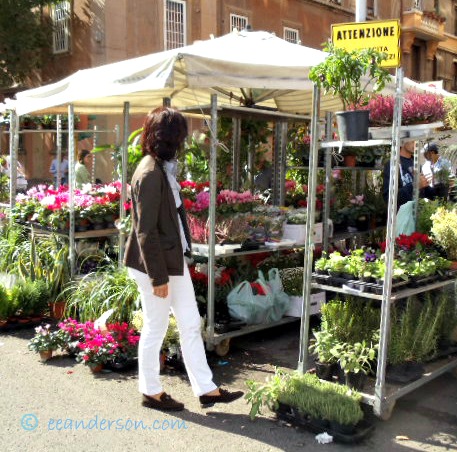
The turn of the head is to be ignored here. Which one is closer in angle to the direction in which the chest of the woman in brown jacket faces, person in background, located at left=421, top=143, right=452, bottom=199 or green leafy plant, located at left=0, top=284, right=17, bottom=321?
the person in background

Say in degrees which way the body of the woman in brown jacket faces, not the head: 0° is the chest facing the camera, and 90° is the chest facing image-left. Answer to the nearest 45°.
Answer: approximately 270°

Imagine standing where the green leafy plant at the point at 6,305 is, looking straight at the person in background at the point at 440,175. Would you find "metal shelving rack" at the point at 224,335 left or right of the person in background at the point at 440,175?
right

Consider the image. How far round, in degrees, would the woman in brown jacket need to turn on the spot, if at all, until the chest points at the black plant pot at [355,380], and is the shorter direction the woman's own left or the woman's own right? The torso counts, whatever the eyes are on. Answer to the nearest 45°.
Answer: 0° — they already face it

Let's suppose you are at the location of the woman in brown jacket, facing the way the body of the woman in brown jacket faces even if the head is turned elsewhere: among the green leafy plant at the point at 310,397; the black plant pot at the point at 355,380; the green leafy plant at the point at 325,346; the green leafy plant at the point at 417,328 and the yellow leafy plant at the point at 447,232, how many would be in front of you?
5

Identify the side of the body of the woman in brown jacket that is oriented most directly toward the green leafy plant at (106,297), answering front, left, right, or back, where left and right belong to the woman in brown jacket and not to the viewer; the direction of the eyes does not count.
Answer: left

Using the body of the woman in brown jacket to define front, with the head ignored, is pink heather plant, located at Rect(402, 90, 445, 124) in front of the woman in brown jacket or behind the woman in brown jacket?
in front

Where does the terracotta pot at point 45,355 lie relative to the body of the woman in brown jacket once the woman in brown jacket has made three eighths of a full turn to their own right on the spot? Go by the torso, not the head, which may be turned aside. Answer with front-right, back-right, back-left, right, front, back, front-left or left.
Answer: right

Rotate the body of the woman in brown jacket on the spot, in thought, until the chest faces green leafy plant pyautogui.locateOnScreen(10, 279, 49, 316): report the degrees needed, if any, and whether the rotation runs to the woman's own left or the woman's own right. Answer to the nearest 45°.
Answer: approximately 135° to the woman's own left

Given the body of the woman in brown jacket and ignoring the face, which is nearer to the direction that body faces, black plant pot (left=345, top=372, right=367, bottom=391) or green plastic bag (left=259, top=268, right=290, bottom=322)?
the black plant pot

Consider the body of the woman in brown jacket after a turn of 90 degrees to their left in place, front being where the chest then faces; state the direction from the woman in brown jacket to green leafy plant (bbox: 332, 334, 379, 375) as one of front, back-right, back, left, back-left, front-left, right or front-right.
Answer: right

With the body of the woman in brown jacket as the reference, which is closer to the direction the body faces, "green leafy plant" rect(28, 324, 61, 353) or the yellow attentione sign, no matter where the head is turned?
the yellow attentione sign

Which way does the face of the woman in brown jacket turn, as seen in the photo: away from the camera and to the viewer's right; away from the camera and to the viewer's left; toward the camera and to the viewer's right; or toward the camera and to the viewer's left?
away from the camera and to the viewer's right

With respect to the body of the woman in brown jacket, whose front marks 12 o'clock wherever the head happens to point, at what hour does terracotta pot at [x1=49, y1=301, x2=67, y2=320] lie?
The terracotta pot is roughly at 8 o'clock from the woman in brown jacket.

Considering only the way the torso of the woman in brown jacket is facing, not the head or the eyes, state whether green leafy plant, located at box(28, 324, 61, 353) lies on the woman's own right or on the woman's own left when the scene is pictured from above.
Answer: on the woman's own left
